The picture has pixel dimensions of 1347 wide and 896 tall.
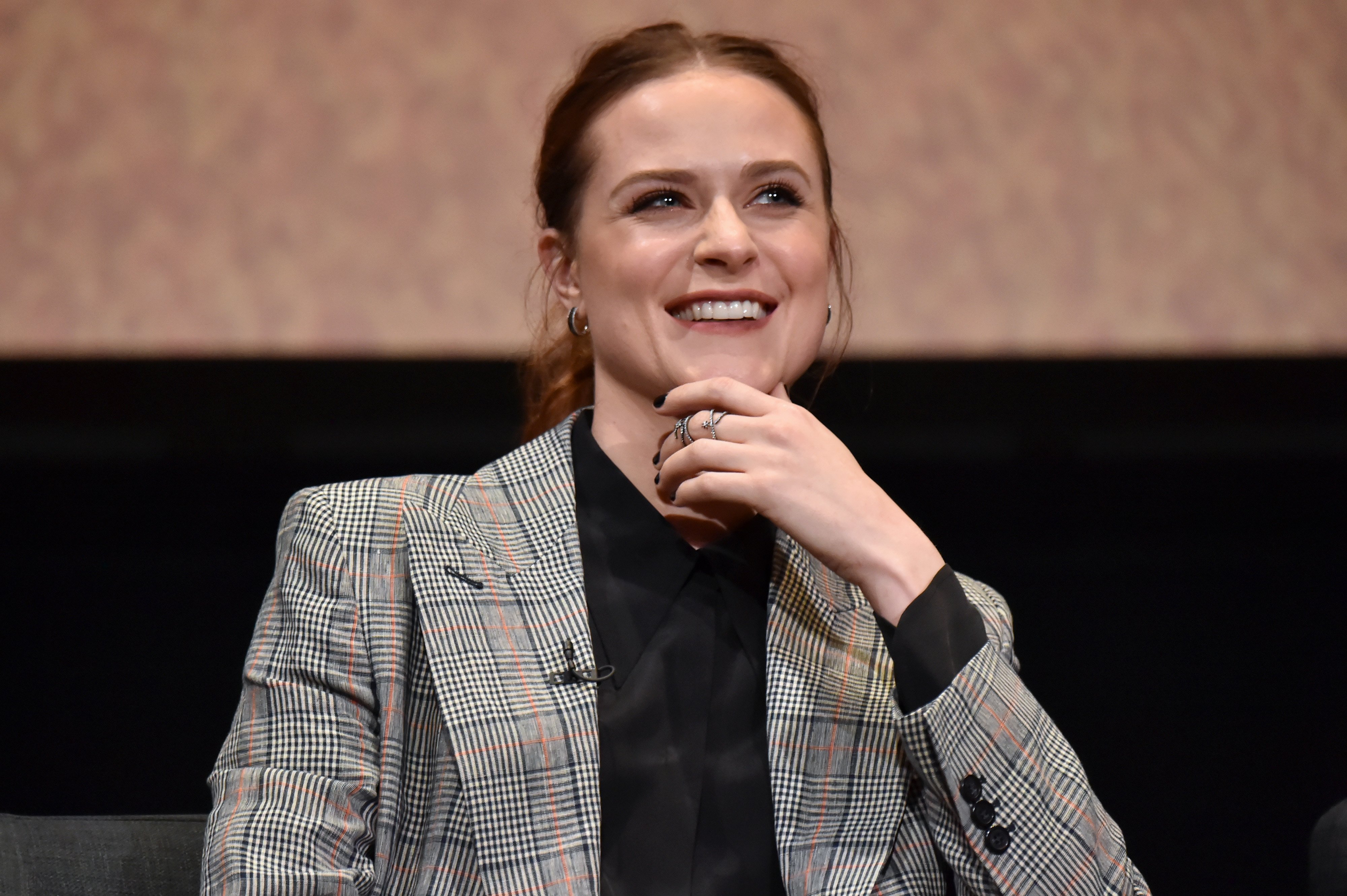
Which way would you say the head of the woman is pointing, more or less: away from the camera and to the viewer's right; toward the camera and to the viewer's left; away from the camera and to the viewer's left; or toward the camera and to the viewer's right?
toward the camera and to the viewer's right

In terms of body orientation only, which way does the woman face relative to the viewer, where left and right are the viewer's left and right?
facing the viewer
